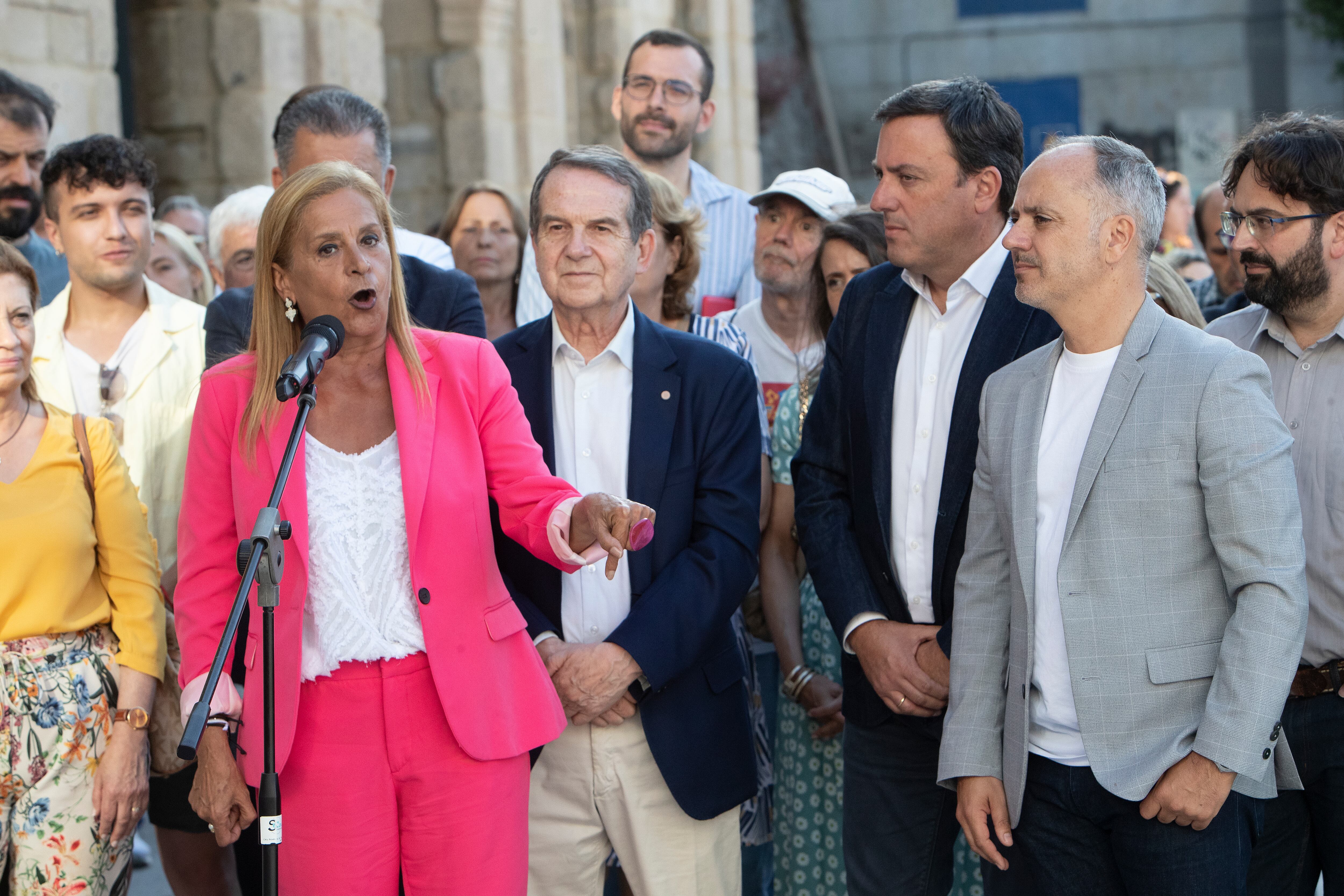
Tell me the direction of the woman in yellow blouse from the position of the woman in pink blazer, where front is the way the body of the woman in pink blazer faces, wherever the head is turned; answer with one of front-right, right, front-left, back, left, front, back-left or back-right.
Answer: back-right

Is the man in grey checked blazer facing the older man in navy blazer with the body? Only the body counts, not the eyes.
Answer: no

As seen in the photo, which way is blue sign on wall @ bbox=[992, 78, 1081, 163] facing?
toward the camera

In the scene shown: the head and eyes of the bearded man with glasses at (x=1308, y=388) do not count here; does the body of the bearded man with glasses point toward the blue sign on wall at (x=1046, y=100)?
no

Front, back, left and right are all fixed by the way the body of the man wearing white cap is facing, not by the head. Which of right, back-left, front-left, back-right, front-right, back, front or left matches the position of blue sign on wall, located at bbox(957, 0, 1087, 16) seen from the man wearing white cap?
back

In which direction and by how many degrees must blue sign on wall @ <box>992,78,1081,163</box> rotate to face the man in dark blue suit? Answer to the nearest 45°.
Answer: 0° — it already faces them

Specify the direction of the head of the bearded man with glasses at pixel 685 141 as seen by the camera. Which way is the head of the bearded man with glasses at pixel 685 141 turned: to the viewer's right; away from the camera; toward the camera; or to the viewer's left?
toward the camera

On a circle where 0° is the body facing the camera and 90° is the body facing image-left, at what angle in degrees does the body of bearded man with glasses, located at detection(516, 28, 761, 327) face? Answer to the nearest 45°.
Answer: approximately 0°

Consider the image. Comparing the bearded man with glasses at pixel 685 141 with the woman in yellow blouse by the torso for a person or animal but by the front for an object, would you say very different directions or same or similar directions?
same or similar directions

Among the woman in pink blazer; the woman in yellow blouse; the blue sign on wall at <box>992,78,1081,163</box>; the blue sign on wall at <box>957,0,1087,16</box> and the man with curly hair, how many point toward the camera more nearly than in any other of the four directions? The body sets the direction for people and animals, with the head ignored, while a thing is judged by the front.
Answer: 5

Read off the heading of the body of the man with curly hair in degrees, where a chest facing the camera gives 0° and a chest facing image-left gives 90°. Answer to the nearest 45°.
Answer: approximately 0°

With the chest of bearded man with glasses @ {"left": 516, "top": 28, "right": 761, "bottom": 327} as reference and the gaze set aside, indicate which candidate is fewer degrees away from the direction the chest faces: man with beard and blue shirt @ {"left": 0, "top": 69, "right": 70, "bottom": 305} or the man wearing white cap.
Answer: the man wearing white cap

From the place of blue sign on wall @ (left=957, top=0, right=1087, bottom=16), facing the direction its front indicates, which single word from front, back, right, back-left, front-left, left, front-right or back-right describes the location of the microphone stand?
front

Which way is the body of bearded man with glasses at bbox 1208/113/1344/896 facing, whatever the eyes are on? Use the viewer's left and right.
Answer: facing the viewer and to the left of the viewer

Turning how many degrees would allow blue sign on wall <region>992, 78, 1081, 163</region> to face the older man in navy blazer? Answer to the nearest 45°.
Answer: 0° — it already faces them

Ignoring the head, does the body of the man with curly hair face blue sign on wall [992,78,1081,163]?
no

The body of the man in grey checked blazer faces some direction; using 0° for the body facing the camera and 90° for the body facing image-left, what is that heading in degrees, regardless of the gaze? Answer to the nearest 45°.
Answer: approximately 45°
